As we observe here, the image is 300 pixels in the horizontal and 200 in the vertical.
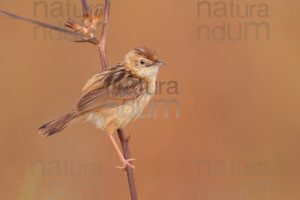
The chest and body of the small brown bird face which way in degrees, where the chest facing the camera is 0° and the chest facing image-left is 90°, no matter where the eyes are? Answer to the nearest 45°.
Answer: approximately 270°
